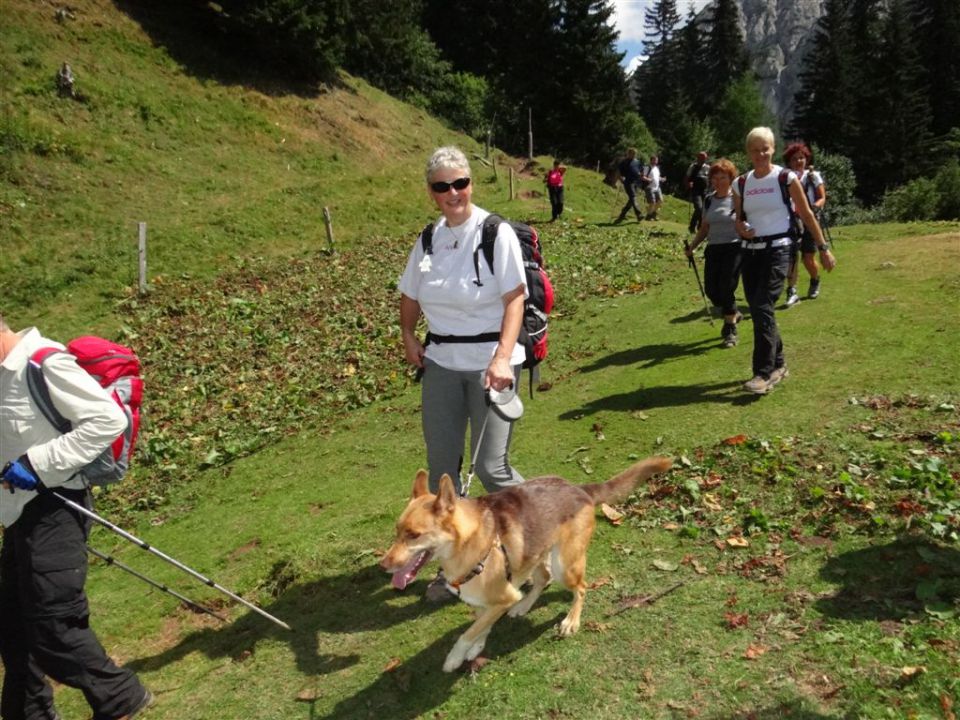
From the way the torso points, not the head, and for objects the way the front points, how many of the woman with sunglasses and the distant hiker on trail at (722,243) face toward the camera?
2

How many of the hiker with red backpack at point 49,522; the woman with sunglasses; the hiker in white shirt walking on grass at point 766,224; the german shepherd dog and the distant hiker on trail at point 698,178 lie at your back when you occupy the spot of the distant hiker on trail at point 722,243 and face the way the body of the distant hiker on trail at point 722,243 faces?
1

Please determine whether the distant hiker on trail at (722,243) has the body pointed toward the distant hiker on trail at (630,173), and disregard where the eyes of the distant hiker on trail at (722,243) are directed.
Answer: no

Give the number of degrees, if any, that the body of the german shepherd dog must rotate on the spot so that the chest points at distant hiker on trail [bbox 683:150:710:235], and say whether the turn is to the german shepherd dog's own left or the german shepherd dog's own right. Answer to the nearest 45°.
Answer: approximately 135° to the german shepherd dog's own right

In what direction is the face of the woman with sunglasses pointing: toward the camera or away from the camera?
toward the camera

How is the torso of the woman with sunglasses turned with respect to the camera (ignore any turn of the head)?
toward the camera

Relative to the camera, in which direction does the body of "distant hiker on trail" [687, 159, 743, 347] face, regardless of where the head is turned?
toward the camera

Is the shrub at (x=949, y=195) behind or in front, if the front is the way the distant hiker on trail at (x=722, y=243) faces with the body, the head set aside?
behind

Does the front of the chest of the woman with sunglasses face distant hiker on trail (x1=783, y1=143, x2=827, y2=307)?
no

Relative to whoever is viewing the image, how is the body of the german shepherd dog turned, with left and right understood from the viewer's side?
facing the viewer and to the left of the viewer

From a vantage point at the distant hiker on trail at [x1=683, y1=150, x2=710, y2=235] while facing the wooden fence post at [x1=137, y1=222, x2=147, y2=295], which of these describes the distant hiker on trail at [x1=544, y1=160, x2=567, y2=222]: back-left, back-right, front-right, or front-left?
front-right

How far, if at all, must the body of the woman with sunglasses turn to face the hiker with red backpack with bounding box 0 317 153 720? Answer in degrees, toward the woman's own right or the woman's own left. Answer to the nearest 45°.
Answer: approximately 90° to the woman's own right

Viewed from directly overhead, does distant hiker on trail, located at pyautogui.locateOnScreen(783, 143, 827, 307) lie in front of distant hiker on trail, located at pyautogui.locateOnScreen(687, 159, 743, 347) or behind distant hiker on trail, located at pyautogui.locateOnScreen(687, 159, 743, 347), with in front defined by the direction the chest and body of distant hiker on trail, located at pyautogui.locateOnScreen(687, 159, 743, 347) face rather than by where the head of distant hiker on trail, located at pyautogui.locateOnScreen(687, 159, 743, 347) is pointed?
behind

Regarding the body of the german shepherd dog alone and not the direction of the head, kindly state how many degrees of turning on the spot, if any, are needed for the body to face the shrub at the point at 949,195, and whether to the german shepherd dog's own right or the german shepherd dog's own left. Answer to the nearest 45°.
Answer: approximately 180°

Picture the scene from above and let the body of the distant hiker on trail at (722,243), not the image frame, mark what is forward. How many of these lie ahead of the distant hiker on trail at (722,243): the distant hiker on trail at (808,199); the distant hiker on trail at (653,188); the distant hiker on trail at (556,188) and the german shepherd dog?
1

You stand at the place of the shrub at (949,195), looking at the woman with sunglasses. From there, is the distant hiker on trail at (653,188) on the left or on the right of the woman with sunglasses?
right

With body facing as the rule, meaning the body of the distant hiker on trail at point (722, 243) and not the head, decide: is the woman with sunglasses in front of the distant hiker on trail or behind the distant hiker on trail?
in front
